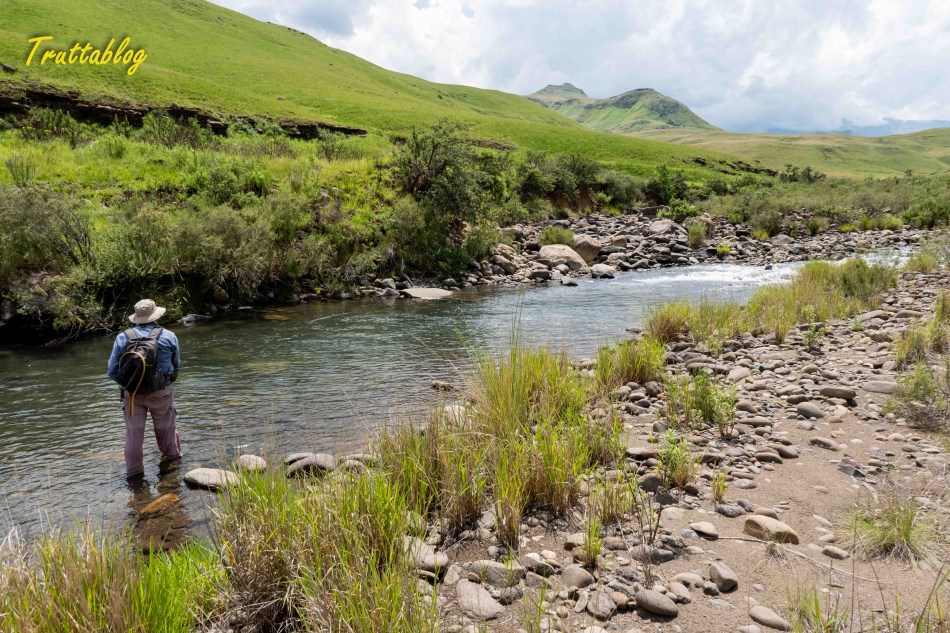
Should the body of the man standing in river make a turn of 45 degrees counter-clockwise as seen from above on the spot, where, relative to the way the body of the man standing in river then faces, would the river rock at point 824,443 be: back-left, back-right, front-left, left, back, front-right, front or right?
back

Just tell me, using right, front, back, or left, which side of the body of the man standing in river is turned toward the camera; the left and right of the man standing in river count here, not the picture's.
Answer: back

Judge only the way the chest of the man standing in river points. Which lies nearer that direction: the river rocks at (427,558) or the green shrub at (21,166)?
the green shrub

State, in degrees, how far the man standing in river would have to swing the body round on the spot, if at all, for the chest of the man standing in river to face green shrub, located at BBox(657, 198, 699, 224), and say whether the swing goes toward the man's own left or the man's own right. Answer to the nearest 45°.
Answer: approximately 45° to the man's own right

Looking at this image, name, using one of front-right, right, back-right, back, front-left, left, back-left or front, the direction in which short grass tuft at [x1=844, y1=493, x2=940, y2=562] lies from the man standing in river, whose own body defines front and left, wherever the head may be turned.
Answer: back-right

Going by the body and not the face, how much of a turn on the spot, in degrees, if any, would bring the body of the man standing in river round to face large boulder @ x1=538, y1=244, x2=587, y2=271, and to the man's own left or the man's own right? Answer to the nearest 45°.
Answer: approximately 45° to the man's own right

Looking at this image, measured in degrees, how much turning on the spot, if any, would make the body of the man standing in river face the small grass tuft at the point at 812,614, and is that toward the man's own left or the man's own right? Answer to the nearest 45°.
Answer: approximately 135° to the man's own right

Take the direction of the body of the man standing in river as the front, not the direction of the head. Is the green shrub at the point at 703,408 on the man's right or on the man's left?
on the man's right

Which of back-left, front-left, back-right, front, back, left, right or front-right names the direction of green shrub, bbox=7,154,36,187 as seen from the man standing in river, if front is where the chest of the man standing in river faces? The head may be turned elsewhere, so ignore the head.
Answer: front

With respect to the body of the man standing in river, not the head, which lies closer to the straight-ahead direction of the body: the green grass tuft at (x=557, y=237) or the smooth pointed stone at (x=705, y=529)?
the green grass tuft

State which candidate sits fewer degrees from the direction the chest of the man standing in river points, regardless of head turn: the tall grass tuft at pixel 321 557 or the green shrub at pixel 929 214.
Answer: the green shrub

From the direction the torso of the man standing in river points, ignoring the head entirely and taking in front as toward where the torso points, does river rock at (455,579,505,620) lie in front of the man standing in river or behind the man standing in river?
behind

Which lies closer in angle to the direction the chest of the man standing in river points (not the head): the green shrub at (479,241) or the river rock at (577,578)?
the green shrub

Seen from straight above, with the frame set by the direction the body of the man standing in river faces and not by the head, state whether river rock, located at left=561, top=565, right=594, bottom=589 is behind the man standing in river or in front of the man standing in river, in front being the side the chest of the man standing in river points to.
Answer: behind

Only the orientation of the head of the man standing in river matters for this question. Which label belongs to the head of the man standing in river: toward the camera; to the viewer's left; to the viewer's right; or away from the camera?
away from the camera
